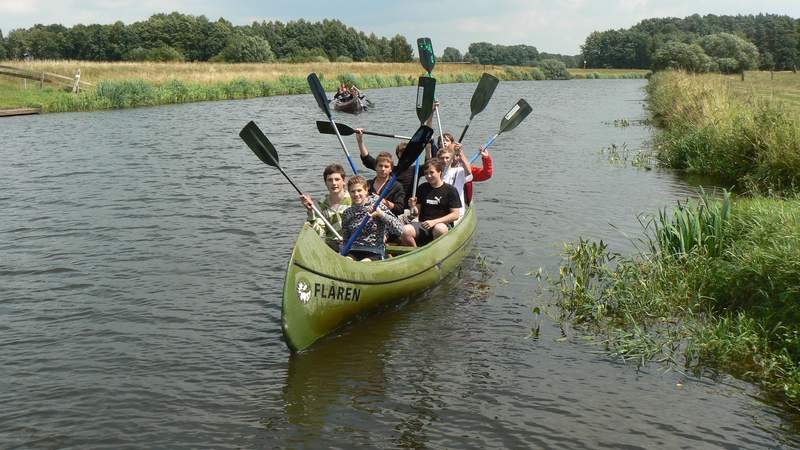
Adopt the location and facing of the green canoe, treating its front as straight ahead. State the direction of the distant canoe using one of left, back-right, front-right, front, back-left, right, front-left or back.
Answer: back-right

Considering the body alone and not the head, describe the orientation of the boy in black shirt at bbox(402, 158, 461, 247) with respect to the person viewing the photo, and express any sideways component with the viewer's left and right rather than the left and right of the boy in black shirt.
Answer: facing the viewer and to the left of the viewer

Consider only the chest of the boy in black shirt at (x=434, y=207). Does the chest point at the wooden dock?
no

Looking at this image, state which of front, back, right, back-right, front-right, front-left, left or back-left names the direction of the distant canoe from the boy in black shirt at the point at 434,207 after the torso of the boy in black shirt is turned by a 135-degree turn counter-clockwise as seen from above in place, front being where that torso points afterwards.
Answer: left

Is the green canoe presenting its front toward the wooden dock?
no
